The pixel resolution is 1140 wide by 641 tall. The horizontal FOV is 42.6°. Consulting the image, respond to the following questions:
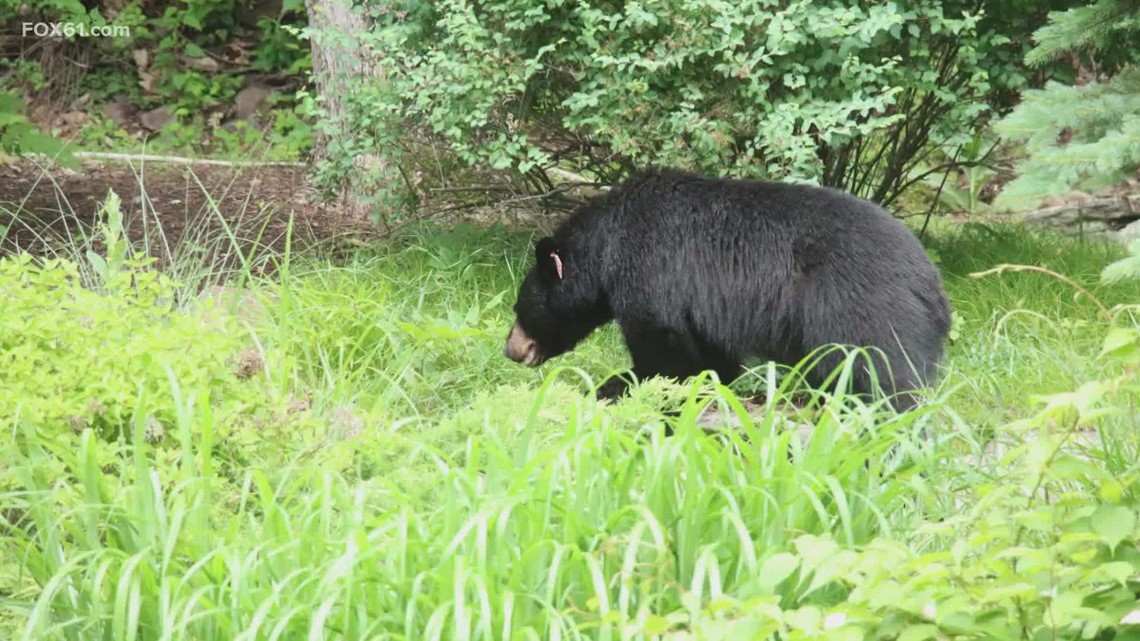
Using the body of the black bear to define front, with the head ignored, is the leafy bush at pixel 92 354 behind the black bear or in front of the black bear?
in front

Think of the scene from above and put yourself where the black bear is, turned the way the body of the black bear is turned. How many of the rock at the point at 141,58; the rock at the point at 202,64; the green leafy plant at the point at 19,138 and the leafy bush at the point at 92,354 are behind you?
0

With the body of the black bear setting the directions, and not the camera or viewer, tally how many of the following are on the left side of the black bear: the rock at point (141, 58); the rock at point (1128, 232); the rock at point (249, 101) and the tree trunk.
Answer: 0

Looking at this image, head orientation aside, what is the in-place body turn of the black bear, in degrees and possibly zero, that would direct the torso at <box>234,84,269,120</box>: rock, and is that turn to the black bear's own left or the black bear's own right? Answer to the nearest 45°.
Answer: approximately 45° to the black bear's own right

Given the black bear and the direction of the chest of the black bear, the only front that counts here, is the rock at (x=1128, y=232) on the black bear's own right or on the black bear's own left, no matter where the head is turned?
on the black bear's own right

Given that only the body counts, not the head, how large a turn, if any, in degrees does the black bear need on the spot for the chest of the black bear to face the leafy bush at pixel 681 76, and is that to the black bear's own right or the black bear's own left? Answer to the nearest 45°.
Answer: approximately 90° to the black bear's own right

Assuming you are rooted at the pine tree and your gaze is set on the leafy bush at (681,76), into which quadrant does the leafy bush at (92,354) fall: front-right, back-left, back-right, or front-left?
front-left

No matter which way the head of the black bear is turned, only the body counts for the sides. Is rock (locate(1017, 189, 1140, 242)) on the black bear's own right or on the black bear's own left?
on the black bear's own right

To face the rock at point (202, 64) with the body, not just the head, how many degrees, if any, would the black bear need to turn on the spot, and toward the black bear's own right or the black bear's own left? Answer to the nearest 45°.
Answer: approximately 45° to the black bear's own right

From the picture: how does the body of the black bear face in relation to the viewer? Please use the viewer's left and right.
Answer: facing to the left of the viewer

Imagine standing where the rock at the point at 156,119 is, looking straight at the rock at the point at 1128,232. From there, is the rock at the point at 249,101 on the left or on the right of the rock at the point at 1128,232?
left

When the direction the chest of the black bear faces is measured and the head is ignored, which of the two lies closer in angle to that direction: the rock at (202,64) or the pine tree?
the rock

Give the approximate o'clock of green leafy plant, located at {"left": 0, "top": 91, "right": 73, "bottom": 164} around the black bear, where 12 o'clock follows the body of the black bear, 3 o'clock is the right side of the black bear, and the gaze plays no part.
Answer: The green leafy plant is roughly at 1 o'clock from the black bear.

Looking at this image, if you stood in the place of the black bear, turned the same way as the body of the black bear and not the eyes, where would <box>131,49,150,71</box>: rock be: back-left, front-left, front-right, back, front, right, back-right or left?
front-right
